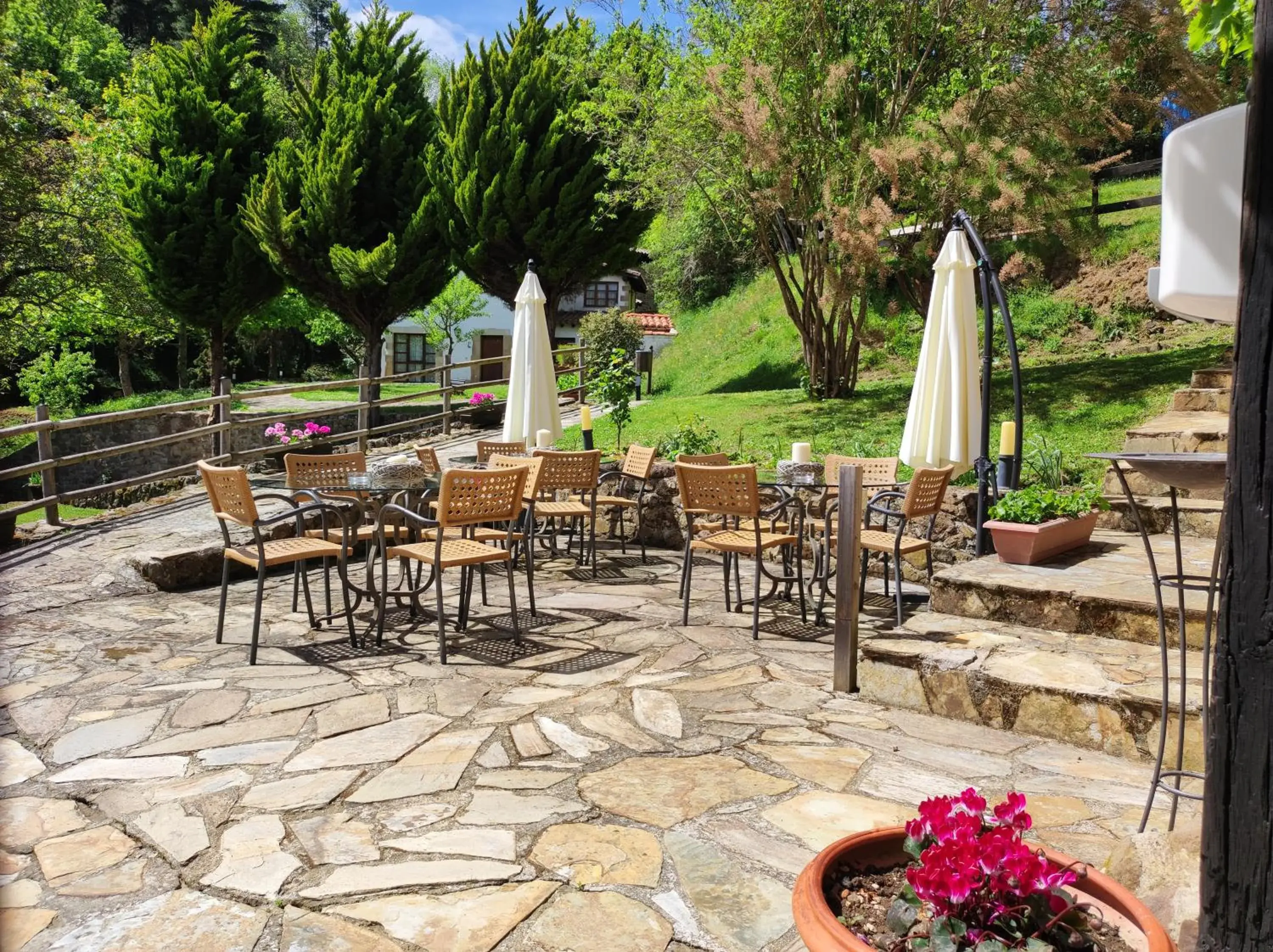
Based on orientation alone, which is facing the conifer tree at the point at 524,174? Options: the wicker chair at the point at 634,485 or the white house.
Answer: the white house

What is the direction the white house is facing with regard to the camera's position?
facing the viewer

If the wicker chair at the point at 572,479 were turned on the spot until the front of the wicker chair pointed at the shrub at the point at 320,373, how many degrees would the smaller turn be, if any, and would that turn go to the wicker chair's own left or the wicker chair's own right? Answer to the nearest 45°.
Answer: approximately 45° to the wicker chair's own right

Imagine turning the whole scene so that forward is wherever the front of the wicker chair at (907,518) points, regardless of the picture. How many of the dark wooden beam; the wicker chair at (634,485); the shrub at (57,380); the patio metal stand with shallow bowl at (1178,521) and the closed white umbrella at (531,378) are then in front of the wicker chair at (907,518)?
3

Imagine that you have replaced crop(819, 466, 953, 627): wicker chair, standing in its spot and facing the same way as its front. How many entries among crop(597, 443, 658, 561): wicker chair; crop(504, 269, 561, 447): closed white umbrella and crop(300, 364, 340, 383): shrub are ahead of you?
3

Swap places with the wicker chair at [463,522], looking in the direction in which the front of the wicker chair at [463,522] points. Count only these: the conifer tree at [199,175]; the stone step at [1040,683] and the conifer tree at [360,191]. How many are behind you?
1

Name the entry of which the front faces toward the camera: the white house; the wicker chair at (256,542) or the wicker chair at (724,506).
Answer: the white house

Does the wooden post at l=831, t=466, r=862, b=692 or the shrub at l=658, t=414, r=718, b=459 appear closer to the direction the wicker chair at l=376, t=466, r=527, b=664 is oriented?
the shrub

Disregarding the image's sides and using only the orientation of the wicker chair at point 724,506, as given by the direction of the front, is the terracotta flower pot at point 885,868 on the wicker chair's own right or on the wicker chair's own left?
on the wicker chair's own right

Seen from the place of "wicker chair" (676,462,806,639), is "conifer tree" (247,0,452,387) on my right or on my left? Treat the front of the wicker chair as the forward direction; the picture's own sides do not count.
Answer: on my left
